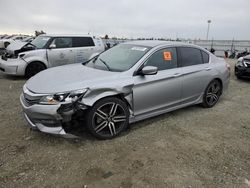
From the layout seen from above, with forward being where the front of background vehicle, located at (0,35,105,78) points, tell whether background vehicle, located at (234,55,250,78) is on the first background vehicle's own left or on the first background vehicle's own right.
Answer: on the first background vehicle's own left

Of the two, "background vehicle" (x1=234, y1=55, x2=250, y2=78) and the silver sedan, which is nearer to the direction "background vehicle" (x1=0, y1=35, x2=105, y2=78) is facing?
the silver sedan

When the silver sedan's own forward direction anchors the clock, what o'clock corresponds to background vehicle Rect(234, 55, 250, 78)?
The background vehicle is roughly at 6 o'clock from the silver sedan.

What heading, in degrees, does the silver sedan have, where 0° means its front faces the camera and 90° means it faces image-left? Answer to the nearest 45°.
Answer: approximately 45°

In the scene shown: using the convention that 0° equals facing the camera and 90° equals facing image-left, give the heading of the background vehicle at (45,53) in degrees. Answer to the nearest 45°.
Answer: approximately 45°
